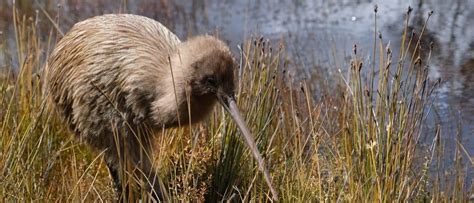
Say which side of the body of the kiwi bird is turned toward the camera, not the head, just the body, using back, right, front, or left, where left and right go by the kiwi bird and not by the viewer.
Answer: right
